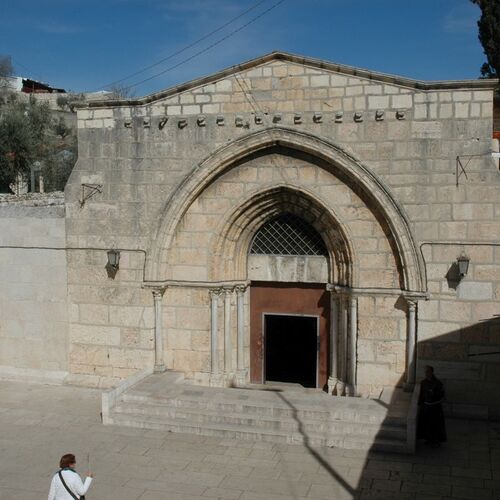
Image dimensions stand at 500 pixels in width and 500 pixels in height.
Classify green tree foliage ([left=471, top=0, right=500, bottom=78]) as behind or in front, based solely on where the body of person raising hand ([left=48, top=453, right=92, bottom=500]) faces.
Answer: in front

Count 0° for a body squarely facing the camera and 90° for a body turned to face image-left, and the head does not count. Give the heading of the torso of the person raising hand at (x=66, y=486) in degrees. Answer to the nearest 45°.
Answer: approximately 225°

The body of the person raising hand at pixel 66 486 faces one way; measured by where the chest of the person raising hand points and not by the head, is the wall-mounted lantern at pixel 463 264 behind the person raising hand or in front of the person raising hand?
in front

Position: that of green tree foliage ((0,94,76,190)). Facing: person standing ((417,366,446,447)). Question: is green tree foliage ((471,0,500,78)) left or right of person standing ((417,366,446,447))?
left

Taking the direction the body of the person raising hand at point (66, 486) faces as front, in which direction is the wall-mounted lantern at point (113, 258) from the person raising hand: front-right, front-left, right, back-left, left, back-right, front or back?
front-left

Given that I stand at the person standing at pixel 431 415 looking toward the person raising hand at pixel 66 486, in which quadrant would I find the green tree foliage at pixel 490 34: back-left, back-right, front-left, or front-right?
back-right

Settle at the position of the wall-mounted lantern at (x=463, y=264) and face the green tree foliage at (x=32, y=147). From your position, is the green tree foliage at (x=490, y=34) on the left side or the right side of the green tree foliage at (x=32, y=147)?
right

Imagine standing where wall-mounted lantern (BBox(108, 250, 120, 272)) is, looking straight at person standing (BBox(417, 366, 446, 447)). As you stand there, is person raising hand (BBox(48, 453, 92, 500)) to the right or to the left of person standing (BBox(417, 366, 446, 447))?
right
